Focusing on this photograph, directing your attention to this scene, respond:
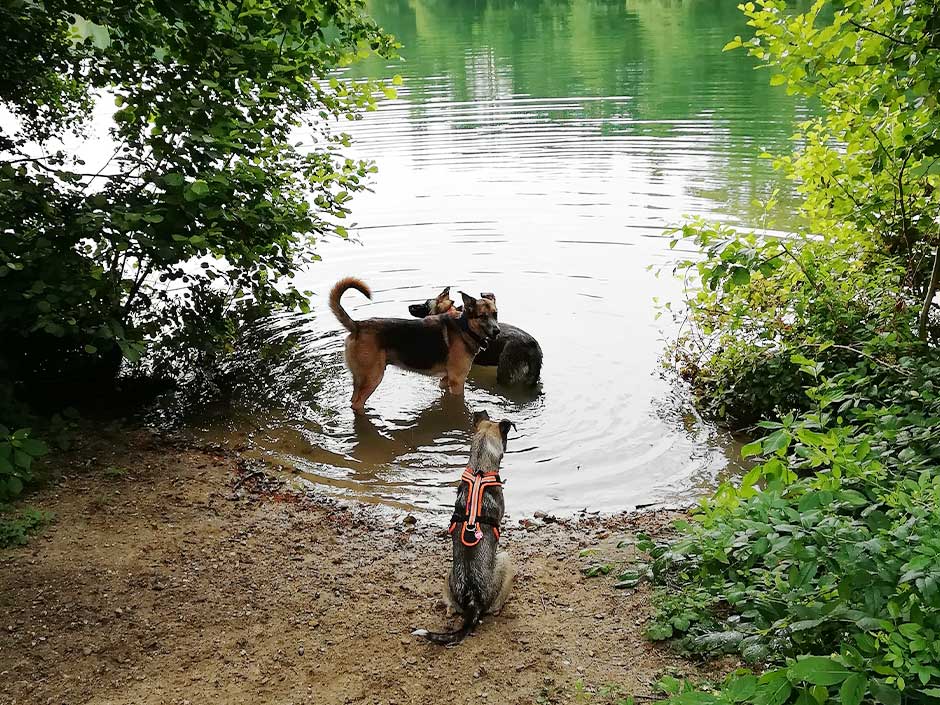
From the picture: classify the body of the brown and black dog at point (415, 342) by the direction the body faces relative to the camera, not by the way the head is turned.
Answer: to the viewer's right

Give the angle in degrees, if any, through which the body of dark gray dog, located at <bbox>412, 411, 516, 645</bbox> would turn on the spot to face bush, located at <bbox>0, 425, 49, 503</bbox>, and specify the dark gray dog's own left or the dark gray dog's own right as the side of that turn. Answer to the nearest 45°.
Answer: approximately 90° to the dark gray dog's own left

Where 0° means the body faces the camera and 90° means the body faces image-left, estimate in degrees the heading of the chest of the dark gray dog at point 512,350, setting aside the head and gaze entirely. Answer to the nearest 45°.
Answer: approximately 90°

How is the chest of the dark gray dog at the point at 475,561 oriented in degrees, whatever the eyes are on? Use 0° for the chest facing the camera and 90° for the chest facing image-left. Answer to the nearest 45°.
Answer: approximately 180°

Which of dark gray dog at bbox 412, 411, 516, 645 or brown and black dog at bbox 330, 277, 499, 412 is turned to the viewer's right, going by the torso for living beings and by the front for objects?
the brown and black dog

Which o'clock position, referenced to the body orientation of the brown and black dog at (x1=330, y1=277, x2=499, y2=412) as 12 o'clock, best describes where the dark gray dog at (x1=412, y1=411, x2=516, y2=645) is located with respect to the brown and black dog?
The dark gray dog is roughly at 3 o'clock from the brown and black dog.

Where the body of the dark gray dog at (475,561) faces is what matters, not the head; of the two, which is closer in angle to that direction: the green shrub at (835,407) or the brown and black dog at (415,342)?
the brown and black dog

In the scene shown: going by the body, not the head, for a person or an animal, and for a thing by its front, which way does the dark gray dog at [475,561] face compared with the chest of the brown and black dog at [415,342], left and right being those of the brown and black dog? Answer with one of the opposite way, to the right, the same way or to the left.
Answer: to the left

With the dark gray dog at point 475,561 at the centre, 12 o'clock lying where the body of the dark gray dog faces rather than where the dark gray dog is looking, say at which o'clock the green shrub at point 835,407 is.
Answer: The green shrub is roughly at 3 o'clock from the dark gray dog.

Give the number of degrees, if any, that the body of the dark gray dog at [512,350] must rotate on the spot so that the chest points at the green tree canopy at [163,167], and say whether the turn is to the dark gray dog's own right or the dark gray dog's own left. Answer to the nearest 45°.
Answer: approximately 45° to the dark gray dog's own left

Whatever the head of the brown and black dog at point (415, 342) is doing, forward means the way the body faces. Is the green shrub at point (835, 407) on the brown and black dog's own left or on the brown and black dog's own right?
on the brown and black dog's own right

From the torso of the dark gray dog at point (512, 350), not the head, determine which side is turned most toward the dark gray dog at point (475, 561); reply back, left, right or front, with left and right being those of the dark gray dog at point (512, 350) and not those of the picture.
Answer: left
